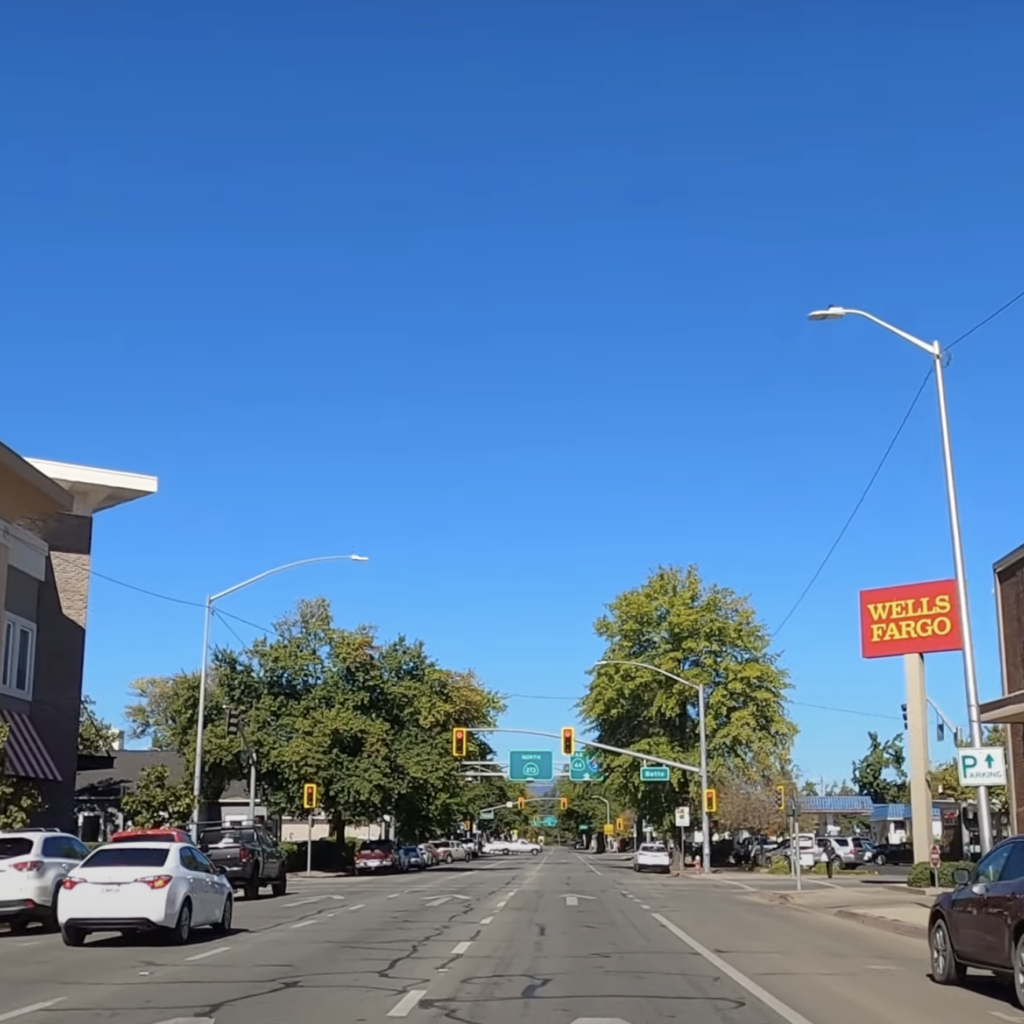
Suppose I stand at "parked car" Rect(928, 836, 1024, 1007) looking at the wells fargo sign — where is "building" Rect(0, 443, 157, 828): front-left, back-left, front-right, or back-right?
front-left

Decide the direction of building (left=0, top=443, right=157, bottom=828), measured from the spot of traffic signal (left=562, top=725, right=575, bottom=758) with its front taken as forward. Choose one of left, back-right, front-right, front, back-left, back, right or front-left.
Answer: front-right

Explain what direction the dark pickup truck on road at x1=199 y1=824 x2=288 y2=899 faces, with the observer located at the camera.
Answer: facing away from the viewer and to the right of the viewer

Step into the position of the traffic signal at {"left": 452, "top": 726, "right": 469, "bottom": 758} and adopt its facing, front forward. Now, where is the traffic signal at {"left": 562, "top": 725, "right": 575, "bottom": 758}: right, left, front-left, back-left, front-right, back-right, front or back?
left

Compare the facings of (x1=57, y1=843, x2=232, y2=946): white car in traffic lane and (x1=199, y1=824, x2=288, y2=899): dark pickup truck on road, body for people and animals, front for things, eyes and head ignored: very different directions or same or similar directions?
same or similar directions

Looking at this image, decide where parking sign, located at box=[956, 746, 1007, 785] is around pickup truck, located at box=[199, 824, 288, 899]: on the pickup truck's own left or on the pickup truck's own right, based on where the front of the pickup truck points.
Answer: on the pickup truck's own right

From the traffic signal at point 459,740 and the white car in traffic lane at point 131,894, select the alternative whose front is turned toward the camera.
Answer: the traffic signal

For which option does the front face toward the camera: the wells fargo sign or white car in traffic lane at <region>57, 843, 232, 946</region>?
the wells fargo sign

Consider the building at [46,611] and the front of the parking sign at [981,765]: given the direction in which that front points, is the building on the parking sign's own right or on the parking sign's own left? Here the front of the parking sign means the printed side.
on the parking sign's own right

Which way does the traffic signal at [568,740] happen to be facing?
toward the camera

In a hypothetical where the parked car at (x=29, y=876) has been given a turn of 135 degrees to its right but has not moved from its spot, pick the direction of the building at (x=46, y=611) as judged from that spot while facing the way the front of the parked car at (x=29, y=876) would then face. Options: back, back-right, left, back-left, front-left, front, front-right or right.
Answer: back

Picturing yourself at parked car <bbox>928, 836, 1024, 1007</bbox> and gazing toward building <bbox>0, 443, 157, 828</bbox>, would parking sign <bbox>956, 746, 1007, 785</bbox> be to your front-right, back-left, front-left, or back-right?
front-right

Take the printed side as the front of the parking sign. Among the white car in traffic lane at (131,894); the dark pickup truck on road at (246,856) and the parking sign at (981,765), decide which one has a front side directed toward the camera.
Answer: the parking sign

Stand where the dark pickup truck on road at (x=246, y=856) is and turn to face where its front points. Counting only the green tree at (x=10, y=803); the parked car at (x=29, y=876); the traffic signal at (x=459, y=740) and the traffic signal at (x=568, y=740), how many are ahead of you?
2

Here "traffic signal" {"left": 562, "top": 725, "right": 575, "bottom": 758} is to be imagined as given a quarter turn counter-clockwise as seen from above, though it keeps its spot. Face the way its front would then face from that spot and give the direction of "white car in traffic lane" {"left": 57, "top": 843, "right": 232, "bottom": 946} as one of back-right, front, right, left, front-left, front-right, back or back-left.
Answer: right

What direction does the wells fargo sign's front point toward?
toward the camera
